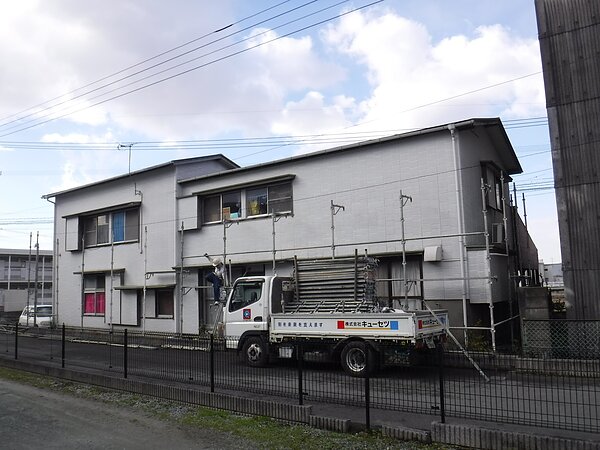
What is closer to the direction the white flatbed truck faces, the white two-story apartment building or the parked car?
the parked car

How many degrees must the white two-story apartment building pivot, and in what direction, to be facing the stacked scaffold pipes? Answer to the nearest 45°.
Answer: approximately 45° to its left

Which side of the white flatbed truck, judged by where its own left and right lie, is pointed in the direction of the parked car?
front

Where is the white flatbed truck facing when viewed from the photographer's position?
facing away from the viewer and to the left of the viewer

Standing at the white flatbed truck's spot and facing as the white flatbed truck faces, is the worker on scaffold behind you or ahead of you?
ahead

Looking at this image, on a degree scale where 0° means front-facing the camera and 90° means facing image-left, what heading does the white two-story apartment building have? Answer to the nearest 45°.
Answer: approximately 45°
